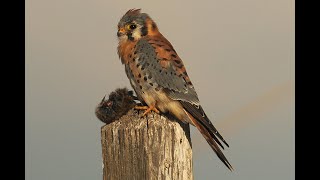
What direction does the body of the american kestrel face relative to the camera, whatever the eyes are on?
to the viewer's left
